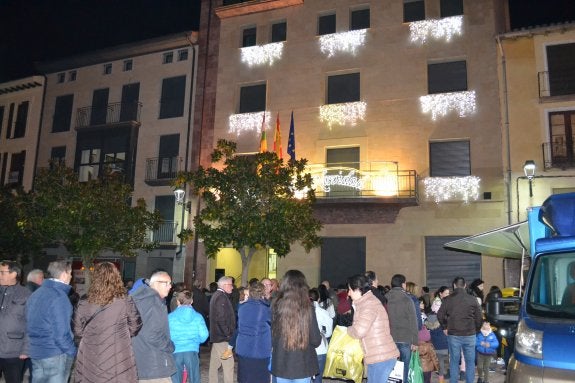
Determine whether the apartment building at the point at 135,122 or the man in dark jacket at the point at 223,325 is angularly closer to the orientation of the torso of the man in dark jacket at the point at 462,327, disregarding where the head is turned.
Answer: the apartment building

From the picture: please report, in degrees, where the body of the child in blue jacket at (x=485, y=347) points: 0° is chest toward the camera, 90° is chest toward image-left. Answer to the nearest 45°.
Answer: approximately 0°

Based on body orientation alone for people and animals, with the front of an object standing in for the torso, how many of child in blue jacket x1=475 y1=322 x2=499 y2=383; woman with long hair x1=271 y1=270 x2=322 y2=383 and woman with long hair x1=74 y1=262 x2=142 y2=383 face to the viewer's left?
0

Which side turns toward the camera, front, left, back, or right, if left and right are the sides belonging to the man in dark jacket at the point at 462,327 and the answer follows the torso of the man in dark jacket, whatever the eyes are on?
back

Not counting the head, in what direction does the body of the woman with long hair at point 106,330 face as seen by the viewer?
away from the camera

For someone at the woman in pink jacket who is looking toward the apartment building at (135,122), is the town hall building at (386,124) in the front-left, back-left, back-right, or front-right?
front-right

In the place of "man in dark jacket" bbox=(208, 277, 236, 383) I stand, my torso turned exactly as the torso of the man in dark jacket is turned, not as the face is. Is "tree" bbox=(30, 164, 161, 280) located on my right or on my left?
on my left

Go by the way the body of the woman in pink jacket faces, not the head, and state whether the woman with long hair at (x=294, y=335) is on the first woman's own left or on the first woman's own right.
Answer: on the first woman's own left

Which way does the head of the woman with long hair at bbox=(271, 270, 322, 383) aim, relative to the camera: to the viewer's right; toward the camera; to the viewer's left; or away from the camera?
away from the camera

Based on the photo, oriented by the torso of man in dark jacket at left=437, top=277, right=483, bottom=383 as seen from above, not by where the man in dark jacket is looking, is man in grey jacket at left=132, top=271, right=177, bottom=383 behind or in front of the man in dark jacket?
behind

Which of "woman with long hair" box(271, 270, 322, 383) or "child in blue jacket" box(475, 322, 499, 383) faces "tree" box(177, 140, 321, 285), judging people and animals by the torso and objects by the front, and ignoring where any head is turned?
the woman with long hair

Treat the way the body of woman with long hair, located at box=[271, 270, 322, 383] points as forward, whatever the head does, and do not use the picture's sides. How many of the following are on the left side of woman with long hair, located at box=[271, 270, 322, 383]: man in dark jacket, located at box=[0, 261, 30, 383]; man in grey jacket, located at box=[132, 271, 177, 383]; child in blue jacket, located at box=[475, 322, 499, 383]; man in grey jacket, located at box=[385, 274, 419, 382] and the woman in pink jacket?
2
